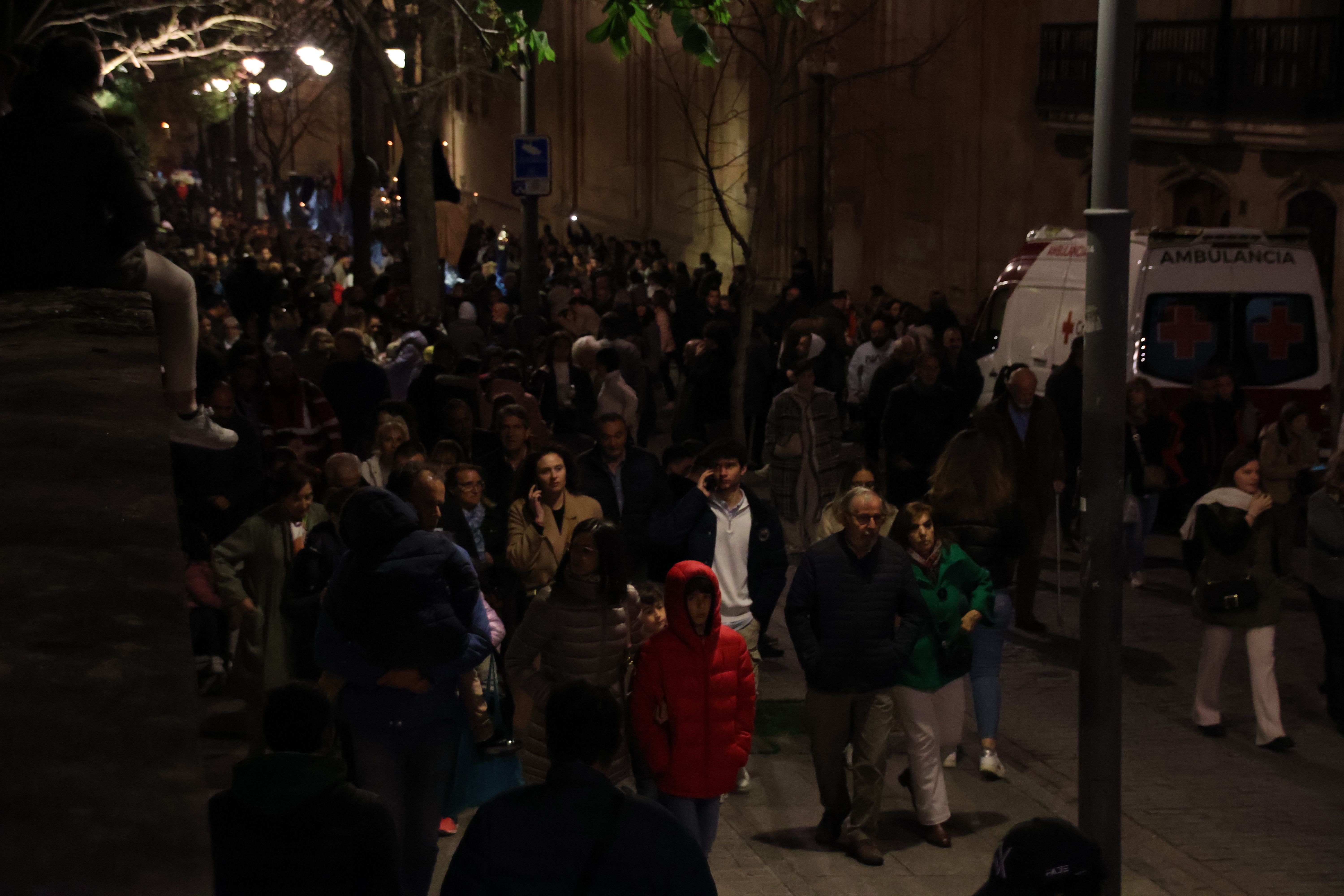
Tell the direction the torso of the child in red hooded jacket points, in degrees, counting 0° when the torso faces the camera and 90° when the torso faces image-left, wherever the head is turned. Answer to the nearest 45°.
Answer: approximately 0°

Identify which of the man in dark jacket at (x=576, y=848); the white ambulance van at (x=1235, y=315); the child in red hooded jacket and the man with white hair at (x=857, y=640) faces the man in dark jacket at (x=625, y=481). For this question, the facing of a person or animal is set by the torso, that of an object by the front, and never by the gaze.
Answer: the man in dark jacket at (x=576, y=848)

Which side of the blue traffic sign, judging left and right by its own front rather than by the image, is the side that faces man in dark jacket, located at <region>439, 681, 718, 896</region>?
front

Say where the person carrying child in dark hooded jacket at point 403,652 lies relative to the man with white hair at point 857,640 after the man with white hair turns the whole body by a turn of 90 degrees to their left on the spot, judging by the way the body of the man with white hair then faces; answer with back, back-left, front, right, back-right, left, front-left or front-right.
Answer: back-right

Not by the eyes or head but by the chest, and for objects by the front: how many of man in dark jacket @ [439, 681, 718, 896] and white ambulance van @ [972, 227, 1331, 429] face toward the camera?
0

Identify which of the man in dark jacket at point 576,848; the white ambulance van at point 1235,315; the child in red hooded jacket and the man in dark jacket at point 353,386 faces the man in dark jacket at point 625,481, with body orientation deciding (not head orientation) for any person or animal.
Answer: the man in dark jacket at point 576,848

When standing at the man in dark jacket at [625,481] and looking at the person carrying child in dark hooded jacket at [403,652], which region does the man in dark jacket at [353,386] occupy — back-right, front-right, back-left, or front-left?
back-right

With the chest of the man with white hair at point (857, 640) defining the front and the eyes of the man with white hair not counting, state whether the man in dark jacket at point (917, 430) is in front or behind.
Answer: behind

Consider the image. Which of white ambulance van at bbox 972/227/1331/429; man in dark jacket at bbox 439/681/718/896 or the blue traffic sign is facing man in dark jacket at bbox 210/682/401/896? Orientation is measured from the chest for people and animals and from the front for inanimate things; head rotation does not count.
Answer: the blue traffic sign

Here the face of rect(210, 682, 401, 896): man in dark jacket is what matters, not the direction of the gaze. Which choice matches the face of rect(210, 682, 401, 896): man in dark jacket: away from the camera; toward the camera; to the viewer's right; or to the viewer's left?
away from the camera

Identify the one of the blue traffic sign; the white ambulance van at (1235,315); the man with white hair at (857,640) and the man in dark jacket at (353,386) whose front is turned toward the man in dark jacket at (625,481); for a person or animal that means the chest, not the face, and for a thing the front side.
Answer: the blue traffic sign
